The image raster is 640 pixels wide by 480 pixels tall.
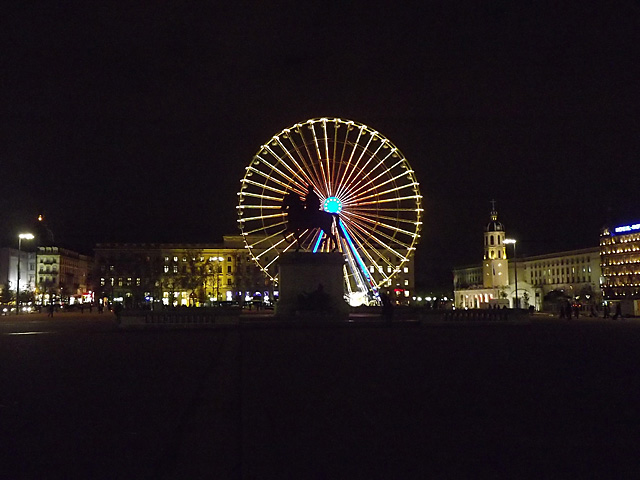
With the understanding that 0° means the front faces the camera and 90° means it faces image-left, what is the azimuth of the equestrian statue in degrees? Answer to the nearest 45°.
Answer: approximately 90°
